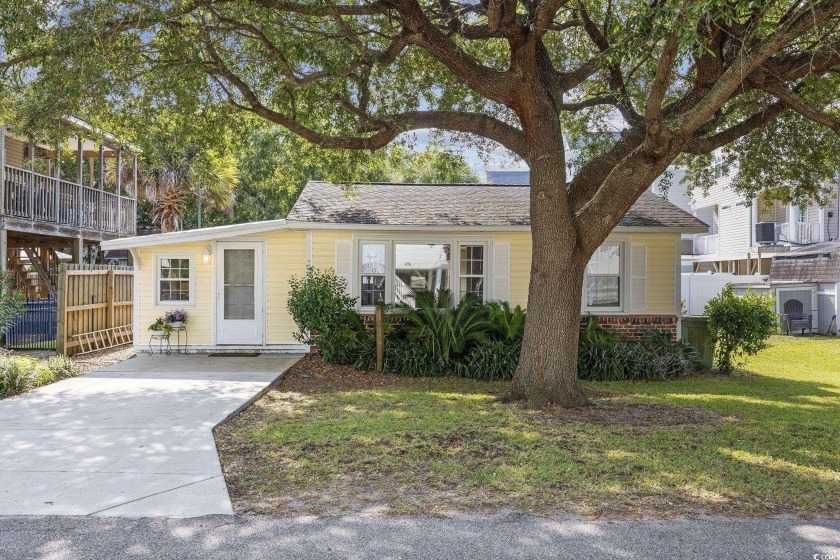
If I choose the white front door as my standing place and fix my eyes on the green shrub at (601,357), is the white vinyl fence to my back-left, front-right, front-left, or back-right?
front-left

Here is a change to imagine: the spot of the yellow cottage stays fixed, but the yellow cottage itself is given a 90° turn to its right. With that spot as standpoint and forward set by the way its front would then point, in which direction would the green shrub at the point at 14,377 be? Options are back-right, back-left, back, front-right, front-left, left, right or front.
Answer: front-left

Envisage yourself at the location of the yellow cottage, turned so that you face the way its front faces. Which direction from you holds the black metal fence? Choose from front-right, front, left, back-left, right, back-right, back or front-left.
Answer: right

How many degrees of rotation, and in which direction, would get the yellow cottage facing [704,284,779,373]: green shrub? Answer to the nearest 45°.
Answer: approximately 90° to its left

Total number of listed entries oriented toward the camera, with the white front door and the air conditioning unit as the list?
2

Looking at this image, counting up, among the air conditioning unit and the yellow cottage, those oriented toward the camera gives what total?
2

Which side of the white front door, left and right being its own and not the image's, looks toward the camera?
front

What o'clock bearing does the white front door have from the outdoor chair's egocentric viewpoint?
The white front door is roughly at 3 o'clock from the outdoor chair.

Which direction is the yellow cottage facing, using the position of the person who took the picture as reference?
facing the viewer

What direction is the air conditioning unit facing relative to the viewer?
toward the camera

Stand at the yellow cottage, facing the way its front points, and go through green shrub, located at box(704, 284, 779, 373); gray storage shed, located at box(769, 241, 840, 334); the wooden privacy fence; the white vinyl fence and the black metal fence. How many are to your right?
2

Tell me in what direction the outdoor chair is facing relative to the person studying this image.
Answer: facing the viewer and to the right of the viewer

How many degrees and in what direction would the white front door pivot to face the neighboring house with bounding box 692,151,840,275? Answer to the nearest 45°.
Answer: approximately 90° to its left

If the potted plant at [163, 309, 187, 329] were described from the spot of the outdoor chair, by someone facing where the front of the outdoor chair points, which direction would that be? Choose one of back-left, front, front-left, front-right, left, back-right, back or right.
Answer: right
